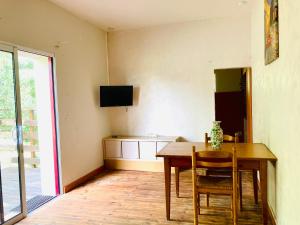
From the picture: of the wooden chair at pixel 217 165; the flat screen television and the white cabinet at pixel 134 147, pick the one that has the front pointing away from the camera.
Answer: the wooden chair

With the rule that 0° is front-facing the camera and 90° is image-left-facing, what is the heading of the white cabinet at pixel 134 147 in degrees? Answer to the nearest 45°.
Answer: approximately 0°

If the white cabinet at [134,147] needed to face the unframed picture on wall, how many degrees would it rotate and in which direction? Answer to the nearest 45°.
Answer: approximately 45° to its left

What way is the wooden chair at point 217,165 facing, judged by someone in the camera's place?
facing away from the viewer

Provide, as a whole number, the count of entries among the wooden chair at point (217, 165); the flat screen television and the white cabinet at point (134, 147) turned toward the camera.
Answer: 2

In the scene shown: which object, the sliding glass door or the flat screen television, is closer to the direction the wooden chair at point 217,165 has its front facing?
the flat screen television

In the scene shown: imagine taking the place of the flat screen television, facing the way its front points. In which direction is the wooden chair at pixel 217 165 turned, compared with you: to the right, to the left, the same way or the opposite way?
the opposite way

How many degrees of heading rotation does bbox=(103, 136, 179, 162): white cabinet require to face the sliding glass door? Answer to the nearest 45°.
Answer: approximately 45° to its right

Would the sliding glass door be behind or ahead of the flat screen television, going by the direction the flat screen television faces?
ahead

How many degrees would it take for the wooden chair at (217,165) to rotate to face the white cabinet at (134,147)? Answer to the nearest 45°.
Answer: approximately 45° to its left
